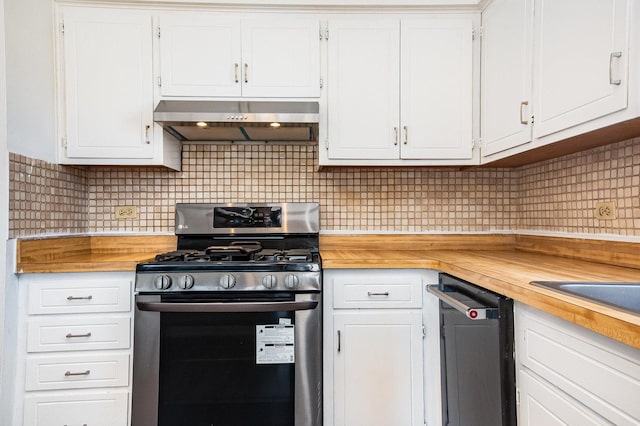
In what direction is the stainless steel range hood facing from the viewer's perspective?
toward the camera

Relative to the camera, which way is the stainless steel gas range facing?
toward the camera

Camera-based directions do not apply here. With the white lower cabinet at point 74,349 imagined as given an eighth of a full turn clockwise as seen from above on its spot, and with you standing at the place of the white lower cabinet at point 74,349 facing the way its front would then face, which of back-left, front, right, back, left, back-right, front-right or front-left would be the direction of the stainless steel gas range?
left

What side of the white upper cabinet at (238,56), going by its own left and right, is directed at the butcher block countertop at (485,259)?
left

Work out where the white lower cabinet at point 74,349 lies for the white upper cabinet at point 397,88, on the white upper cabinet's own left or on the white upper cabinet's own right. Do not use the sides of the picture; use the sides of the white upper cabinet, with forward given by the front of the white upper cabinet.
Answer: on the white upper cabinet's own right

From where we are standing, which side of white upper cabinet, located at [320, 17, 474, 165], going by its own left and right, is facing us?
front

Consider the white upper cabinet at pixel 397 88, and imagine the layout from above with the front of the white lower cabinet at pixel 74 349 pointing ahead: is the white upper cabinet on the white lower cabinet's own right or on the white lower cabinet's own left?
on the white lower cabinet's own left

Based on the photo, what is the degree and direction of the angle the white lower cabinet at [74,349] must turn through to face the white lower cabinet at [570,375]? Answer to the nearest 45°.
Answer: approximately 45° to its left

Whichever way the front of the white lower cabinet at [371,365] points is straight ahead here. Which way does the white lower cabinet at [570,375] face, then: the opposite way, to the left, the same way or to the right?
to the right
